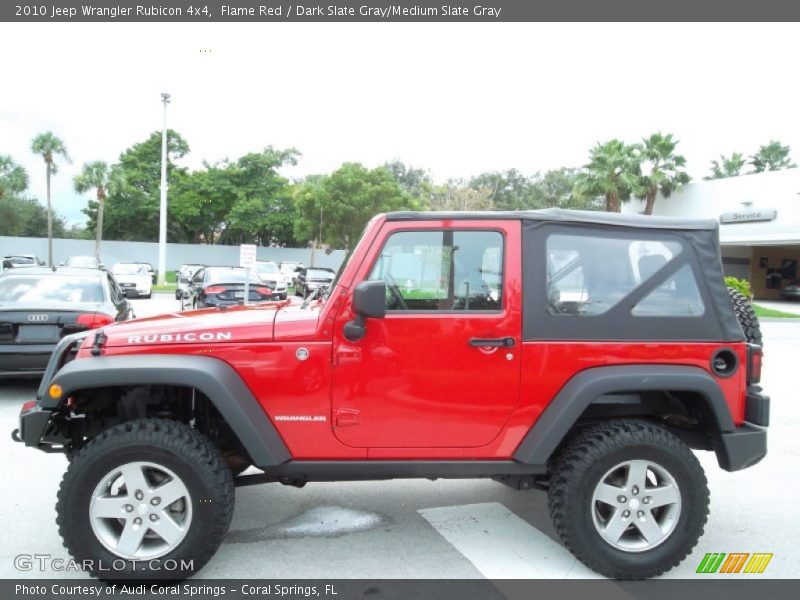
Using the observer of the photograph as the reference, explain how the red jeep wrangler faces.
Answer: facing to the left of the viewer

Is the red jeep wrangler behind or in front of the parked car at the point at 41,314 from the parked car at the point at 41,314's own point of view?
behind

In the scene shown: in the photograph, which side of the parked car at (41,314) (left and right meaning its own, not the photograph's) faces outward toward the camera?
back

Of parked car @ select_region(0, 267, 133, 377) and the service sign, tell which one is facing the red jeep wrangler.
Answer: the service sign

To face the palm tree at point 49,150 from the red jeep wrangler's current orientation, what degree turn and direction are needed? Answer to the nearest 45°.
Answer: approximately 45° to its right

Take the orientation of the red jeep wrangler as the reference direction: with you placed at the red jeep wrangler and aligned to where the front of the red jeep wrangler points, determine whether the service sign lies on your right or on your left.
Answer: on your right

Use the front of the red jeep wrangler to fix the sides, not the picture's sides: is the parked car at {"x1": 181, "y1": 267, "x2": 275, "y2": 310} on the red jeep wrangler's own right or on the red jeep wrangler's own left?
on the red jeep wrangler's own right

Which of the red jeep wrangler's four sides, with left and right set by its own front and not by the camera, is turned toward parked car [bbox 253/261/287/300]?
right

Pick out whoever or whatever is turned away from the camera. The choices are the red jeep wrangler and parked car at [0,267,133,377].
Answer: the parked car

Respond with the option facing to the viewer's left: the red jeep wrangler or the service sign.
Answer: the red jeep wrangler
